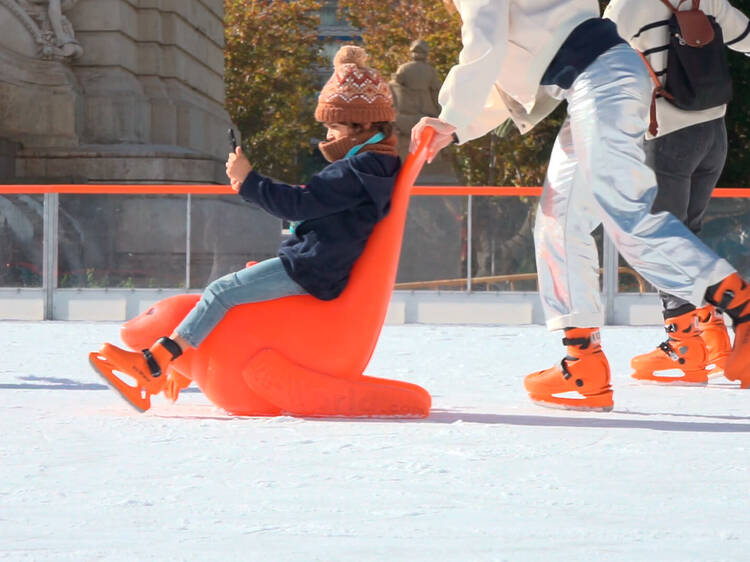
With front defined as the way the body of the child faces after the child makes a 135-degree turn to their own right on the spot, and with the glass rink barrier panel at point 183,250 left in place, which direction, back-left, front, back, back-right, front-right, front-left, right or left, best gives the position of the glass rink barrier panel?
front-left

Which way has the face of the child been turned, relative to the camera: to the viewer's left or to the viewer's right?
to the viewer's left

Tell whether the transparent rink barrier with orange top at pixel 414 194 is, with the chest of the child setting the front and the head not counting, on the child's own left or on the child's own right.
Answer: on the child's own right

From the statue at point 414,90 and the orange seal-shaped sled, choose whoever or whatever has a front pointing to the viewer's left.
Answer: the orange seal-shaped sled

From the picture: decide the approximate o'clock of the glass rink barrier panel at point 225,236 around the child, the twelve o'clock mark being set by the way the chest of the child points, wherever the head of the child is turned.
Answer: The glass rink barrier panel is roughly at 3 o'clock from the child.

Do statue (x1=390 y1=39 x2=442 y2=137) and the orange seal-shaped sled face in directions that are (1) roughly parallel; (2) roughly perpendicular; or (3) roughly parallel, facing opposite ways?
roughly perpendicular

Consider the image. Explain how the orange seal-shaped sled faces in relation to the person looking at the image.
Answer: facing to the left of the viewer

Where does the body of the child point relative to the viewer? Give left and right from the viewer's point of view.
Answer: facing to the left of the viewer
